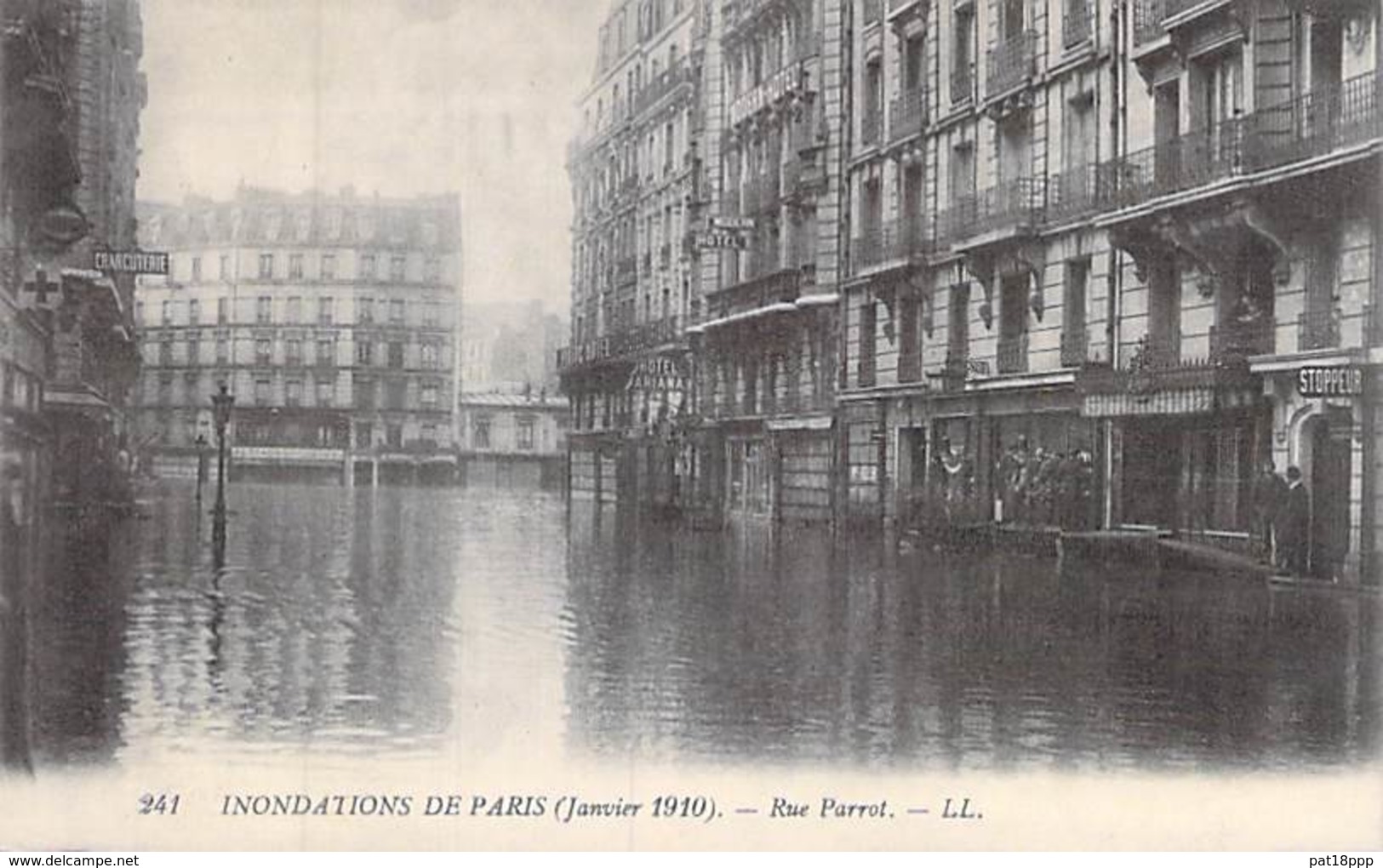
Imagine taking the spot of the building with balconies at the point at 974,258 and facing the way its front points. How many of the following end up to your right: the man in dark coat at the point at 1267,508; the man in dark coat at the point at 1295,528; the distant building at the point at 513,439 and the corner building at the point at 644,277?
2

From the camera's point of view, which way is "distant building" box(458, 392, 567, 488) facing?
toward the camera

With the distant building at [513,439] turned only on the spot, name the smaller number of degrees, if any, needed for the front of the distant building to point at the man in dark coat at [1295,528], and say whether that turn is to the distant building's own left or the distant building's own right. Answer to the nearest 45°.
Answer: approximately 45° to the distant building's own left

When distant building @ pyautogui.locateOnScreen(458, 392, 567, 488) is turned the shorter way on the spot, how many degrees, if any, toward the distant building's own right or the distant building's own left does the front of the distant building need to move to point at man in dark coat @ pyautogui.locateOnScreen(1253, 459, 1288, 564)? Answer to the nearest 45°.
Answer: approximately 45° to the distant building's own left

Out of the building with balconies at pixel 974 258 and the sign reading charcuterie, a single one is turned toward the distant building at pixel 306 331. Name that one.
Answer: the building with balconies

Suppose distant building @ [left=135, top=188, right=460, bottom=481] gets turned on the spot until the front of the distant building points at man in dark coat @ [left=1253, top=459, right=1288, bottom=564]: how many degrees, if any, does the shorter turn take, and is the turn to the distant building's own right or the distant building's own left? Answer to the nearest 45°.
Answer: approximately 45° to the distant building's own left

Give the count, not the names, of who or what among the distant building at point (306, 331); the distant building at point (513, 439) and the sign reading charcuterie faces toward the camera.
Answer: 3

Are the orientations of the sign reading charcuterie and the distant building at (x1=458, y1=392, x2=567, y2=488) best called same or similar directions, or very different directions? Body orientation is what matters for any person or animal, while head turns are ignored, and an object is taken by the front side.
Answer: same or similar directions

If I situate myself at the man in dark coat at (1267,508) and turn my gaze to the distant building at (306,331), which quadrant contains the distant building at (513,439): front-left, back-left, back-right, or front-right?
front-right

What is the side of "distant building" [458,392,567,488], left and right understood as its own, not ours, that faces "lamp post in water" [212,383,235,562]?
front

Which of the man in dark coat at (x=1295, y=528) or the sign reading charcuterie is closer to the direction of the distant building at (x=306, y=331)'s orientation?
the sign reading charcuterie

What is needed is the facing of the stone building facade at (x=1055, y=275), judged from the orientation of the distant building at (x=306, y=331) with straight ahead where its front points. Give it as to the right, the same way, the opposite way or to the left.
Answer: to the right

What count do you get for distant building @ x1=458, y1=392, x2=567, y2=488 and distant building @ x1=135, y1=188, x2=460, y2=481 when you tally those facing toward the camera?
2

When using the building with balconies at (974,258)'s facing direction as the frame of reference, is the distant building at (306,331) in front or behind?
in front

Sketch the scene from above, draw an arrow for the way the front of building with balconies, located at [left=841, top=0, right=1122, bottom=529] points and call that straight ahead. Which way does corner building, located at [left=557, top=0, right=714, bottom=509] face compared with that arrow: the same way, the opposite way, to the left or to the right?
the same way

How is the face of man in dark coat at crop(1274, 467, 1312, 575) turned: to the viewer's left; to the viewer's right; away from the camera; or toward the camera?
toward the camera

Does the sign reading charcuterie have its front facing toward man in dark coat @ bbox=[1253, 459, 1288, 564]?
no

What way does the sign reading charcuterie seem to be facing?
toward the camera

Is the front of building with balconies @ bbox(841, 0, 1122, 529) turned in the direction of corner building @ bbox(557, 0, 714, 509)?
no
